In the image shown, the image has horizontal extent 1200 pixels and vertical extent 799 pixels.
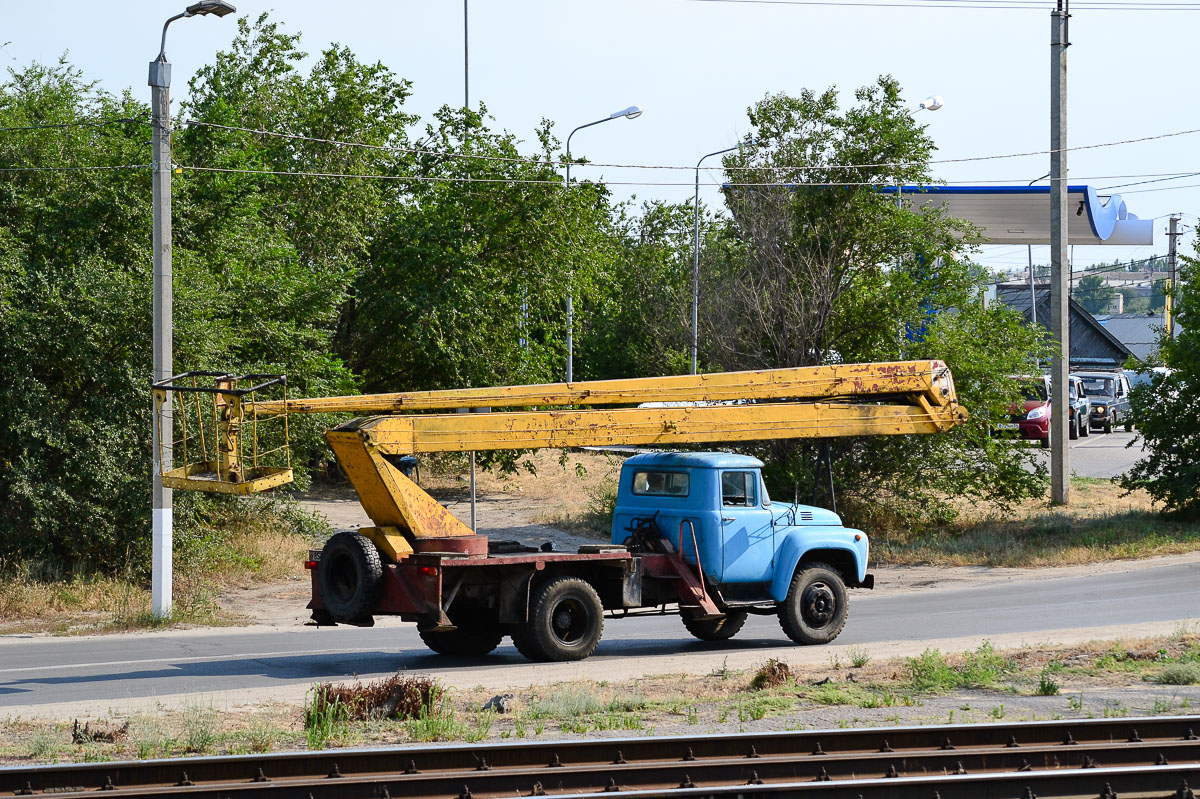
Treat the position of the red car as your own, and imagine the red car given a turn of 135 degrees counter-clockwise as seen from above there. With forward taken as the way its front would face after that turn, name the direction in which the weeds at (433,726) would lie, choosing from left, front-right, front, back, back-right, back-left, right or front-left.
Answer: right

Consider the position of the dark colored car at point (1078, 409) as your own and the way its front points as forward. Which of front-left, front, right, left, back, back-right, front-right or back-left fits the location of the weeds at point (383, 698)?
front-left

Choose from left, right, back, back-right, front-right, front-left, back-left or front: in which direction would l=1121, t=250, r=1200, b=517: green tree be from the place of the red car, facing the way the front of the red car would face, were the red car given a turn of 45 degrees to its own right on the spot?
left

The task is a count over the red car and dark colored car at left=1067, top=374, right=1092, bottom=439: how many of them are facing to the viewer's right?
0

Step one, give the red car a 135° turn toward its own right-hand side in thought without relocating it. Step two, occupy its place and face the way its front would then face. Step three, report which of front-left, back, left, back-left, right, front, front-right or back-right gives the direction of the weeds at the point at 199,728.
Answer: back

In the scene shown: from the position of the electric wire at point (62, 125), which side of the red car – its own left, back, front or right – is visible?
front

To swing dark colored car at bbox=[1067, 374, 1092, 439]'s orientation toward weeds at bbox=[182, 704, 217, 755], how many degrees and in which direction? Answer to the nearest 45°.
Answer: approximately 45° to its left

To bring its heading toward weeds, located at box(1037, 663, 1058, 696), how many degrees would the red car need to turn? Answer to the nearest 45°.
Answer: approximately 45° to its left

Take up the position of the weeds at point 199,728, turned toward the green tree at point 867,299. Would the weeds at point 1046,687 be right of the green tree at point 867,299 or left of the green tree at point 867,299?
right

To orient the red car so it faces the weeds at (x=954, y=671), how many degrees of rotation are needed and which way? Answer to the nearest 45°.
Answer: approximately 45° to its left

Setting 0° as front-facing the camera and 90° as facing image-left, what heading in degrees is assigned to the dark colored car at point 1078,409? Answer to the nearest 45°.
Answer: approximately 45°

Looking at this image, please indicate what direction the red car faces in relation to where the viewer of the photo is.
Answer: facing the viewer and to the left of the viewer

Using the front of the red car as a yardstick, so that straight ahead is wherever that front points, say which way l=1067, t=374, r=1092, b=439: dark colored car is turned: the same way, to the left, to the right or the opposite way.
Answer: the same way

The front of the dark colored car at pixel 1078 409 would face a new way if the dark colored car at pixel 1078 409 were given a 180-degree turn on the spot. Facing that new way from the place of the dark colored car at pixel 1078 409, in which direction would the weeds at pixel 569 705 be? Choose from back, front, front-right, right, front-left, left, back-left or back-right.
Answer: back-right
